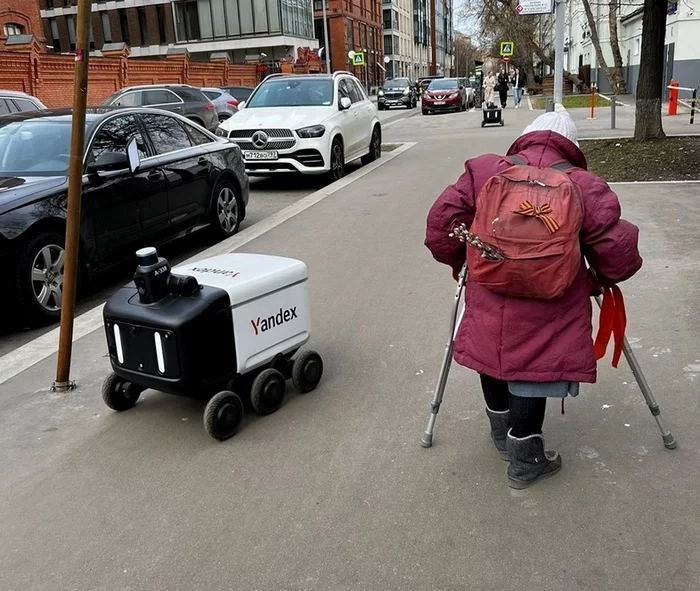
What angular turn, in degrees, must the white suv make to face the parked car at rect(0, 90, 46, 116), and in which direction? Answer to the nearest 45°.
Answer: approximately 45° to its right

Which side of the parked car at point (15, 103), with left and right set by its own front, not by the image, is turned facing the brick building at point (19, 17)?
right

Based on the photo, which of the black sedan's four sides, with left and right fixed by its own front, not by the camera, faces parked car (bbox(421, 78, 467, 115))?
back

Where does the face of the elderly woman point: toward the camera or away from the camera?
away from the camera

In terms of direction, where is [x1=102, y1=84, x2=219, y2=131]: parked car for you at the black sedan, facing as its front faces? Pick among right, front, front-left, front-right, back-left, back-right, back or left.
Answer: back-right

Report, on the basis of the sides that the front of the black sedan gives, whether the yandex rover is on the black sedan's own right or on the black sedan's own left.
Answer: on the black sedan's own left

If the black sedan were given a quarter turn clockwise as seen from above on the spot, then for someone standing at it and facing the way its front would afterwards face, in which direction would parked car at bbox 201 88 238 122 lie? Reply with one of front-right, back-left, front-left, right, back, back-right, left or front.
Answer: front-right

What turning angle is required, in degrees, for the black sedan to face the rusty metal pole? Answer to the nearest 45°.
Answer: approximately 45° to its left

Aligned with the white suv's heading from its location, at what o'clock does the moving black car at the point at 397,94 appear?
The moving black car is roughly at 5 o'clock from the white suv.

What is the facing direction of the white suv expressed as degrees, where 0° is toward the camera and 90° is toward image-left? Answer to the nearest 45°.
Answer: approximately 45°
